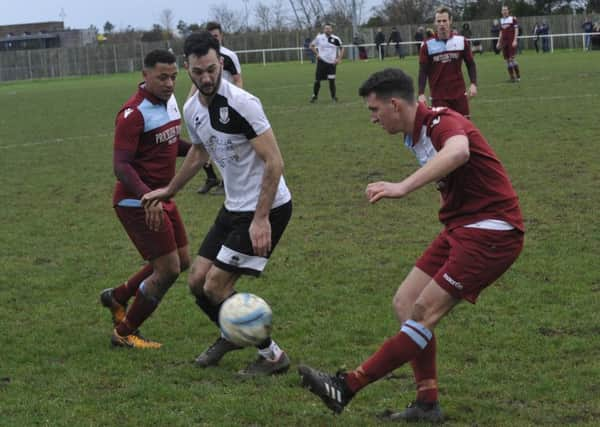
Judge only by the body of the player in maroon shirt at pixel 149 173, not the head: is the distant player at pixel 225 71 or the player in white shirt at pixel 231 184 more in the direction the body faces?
the player in white shirt

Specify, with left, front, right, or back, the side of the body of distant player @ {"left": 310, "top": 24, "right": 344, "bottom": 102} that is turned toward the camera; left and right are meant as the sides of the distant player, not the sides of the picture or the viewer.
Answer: front

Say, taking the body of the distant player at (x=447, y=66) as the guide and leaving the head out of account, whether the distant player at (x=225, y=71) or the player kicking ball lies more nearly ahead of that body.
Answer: the player kicking ball

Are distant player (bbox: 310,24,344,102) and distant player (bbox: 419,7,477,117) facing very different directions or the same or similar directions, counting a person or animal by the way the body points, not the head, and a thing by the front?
same or similar directions

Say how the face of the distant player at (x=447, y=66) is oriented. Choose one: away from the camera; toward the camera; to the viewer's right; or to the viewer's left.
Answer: toward the camera

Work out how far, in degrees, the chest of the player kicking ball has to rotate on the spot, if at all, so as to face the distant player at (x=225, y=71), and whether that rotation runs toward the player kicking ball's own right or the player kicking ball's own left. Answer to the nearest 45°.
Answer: approximately 90° to the player kicking ball's own right

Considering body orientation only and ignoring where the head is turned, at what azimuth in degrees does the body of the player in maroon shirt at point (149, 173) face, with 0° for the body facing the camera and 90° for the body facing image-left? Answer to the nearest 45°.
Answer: approximately 315°

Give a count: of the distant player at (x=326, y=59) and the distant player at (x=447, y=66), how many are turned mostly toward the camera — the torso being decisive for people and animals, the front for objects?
2

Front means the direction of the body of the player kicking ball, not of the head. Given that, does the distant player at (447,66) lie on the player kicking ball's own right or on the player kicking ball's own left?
on the player kicking ball's own right

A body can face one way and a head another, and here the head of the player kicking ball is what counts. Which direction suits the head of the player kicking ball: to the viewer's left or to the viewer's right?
to the viewer's left

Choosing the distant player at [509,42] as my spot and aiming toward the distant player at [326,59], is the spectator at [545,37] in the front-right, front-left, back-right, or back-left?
back-right

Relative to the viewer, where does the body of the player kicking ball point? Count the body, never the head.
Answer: to the viewer's left
